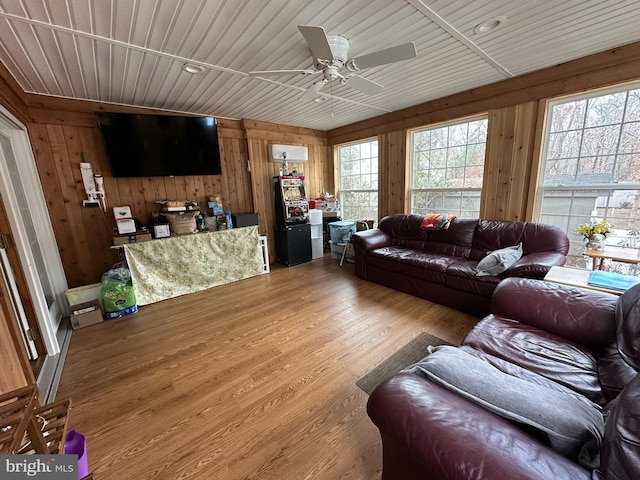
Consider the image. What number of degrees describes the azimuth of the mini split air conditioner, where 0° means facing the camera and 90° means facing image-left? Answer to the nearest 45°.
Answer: approximately 315°

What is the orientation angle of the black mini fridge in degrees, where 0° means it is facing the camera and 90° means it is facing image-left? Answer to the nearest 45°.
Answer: approximately 315°

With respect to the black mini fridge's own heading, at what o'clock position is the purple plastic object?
The purple plastic object is roughly at 2 o'clock from the black mini fridge.

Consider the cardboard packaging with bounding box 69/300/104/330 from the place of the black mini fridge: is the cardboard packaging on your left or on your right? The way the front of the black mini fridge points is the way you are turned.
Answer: on your right

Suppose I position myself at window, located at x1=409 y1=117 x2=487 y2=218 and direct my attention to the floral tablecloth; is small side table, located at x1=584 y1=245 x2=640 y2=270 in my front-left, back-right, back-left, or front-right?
back-left

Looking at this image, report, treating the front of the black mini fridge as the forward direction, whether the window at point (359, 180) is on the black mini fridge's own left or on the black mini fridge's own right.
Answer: on the black mini fridge's own left

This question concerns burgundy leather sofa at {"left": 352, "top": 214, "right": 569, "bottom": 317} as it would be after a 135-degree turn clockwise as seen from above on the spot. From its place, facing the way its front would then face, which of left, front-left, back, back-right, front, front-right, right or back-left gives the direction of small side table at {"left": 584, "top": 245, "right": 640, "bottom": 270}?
right
